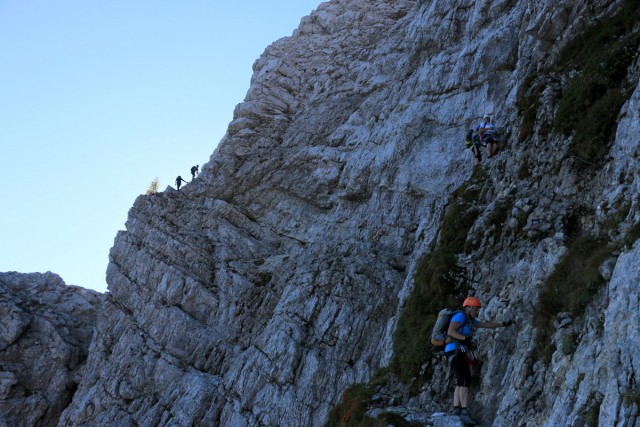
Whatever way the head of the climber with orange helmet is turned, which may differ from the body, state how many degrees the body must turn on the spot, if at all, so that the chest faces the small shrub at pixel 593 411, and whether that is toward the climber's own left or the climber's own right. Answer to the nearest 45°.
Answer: approximately 45° to the climber's own right

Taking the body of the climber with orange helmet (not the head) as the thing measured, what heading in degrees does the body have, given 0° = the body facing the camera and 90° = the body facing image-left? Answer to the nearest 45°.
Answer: approximately 270°

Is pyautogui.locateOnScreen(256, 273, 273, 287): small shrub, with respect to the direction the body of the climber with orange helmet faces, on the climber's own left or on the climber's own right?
on the climber's own left
